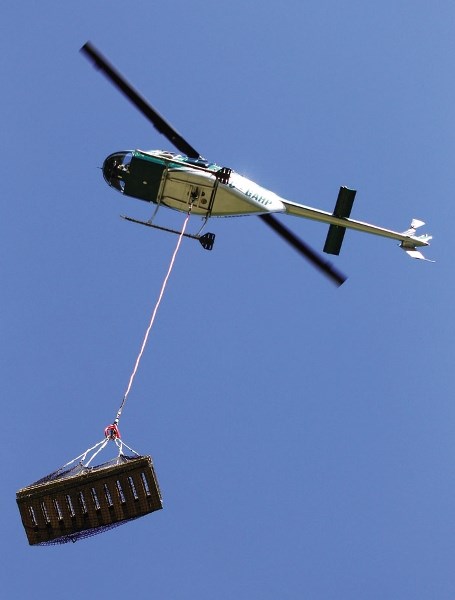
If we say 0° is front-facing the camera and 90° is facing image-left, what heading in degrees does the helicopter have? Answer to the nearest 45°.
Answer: approximately 90°
